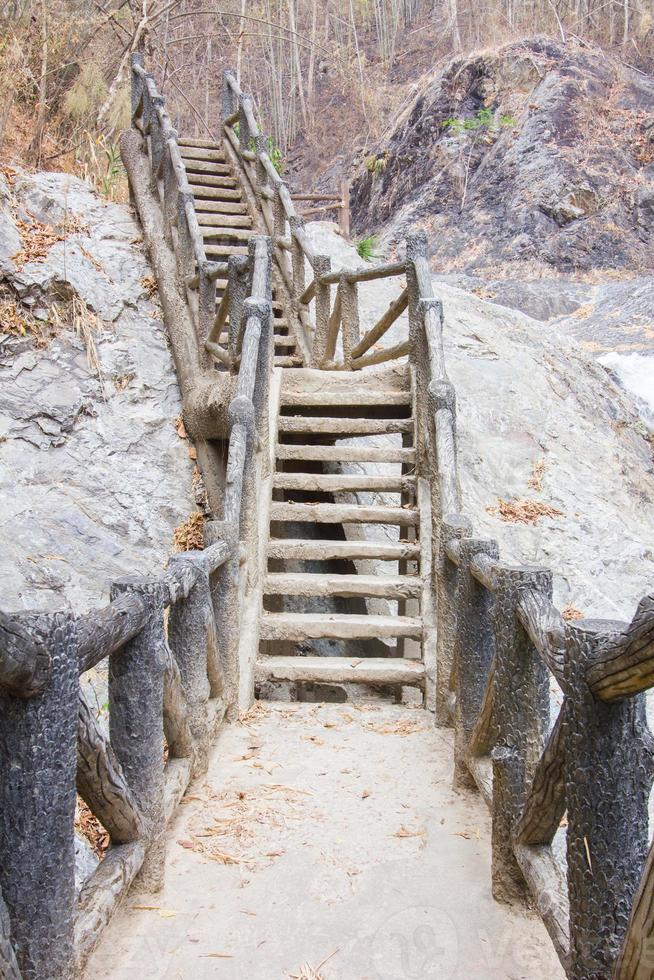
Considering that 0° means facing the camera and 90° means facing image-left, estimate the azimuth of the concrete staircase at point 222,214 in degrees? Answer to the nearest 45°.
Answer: approximately 0°

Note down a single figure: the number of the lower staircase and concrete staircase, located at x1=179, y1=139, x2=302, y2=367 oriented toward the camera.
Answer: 2

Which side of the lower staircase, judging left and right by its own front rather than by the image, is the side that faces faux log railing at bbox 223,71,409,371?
back

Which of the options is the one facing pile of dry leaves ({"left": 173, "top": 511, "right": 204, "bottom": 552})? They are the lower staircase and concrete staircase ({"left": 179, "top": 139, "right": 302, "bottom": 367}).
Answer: the concrete staircase

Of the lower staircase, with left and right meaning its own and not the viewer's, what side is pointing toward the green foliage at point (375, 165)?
back

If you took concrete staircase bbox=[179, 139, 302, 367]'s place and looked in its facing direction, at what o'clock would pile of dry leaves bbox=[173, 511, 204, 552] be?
The pile of dry leaves is roughly at 12 o'clock from the concrete staircase.

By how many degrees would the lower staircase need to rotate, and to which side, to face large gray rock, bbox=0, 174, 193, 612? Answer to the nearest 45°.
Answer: approximately 135° to its right

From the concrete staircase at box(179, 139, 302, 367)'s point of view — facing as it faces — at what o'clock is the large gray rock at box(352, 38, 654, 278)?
The large gray rock is roughly at 7 o'clock from the concrete staircase.

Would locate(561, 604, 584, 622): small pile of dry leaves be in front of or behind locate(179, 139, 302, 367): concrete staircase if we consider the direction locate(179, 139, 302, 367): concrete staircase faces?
in front

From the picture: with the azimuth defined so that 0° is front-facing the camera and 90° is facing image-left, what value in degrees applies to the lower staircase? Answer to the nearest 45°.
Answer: approximately 0°
